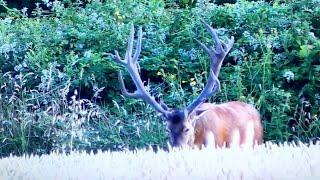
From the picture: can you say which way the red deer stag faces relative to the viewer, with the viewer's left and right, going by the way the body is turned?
facing the viewer and to the left of the viewer
